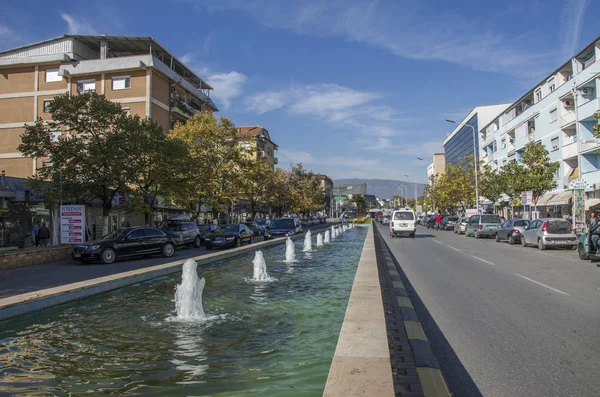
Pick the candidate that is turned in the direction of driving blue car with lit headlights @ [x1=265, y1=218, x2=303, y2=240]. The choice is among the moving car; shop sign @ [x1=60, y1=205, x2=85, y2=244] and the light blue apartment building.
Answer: the light blue apartment building

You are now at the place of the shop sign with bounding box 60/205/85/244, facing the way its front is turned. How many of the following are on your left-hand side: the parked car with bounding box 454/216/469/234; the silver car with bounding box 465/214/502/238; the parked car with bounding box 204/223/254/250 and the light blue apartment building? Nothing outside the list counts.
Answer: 4

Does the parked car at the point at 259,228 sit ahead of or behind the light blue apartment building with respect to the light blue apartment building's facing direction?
ahead

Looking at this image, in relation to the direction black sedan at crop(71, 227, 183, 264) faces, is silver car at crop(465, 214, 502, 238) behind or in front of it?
behind

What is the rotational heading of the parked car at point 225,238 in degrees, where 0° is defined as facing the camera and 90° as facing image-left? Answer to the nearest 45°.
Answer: approximately 45°

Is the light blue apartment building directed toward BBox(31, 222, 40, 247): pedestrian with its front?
yes

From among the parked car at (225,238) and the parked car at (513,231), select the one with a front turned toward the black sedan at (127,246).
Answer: the parked car at (225,238)

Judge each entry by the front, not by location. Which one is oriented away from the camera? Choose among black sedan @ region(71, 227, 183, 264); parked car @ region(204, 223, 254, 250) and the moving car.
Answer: the moving car

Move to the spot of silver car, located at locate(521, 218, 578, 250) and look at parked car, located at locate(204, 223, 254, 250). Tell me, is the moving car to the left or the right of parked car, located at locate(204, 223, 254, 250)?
right

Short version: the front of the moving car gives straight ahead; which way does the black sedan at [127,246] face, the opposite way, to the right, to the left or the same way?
the opposite way

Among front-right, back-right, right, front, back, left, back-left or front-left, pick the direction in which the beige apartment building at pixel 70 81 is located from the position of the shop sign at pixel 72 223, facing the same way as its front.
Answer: back
